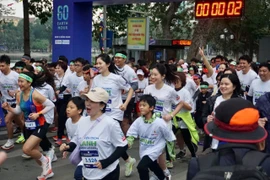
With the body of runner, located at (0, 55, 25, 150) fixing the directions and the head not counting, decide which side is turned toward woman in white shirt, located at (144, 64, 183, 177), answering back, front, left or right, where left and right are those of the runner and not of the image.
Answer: left

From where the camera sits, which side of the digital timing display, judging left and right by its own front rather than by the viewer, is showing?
front

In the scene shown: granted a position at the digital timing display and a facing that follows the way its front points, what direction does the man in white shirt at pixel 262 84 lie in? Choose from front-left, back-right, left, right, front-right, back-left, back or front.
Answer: front

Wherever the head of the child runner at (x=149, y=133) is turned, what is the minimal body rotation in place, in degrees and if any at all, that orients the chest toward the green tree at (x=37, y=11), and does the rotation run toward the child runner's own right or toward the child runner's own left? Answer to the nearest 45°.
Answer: approximately 90° to the child runner's own right

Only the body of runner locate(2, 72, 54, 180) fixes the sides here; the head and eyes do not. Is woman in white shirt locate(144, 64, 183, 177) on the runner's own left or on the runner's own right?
on the runner's own left

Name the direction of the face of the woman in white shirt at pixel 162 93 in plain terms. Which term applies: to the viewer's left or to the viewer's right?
to the viewer's left

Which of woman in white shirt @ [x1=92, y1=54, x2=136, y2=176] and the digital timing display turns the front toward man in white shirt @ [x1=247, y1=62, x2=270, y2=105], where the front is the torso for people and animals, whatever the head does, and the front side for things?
the digital timing display

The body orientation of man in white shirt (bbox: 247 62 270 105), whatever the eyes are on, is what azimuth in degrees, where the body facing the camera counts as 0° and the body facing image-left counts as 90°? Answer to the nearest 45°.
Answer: approximately 45°

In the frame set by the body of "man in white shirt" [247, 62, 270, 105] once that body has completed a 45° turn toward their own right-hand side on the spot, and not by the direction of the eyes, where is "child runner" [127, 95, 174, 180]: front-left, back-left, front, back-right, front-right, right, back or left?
front-left

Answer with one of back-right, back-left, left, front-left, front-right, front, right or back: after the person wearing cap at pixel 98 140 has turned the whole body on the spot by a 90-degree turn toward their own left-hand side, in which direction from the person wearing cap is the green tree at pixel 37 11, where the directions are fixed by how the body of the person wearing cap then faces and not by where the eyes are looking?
back-left

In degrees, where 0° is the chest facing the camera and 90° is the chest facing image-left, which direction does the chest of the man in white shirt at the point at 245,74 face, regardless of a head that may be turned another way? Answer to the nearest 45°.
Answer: approximately 45°
